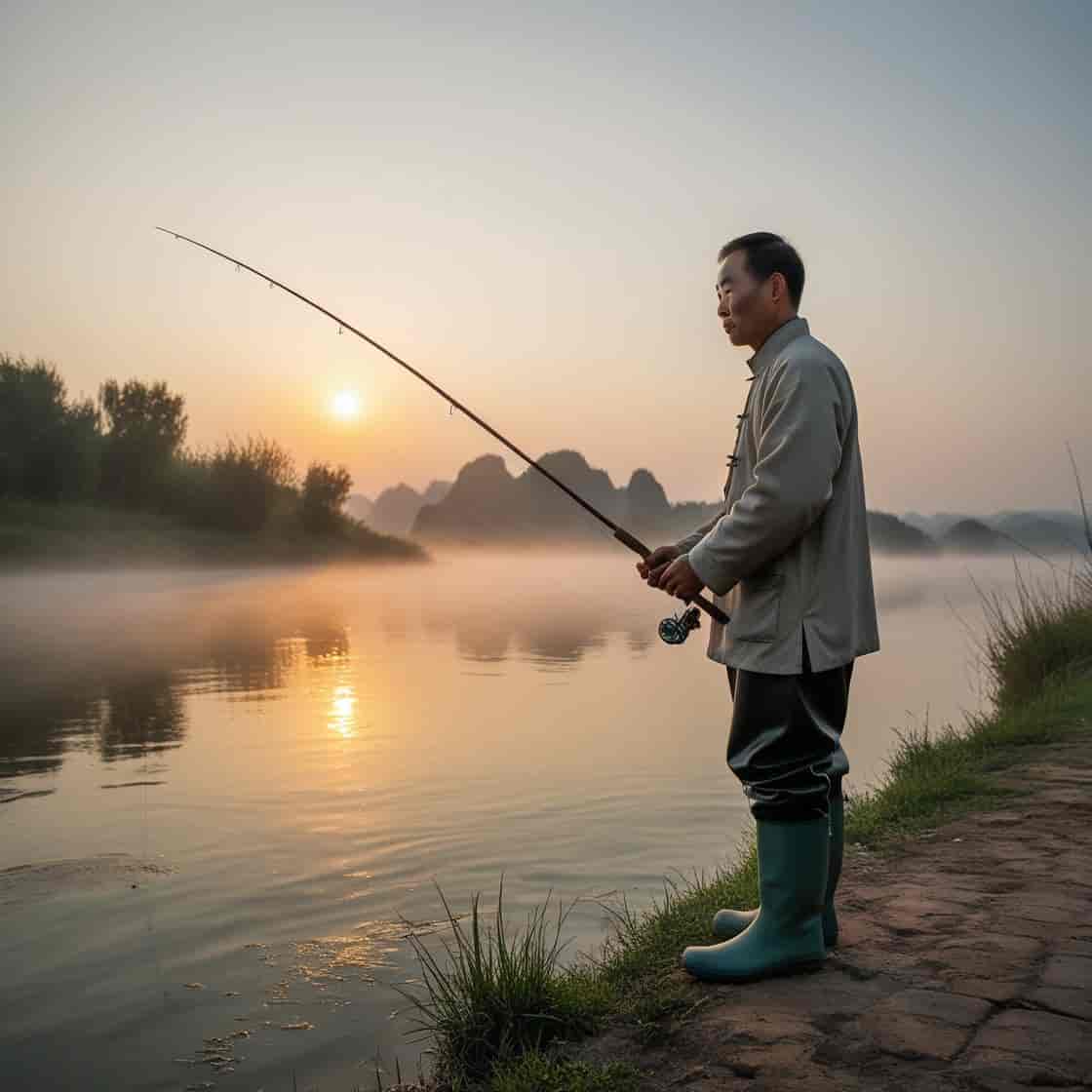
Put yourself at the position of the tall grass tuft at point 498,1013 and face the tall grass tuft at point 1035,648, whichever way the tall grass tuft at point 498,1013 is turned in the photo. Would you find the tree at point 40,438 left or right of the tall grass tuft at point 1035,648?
left

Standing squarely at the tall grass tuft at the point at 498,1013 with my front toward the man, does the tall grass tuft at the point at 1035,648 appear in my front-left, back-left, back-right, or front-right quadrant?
front-left

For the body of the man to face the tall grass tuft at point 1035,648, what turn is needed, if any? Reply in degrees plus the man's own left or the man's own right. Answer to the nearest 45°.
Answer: approximately 90° to the man's own right

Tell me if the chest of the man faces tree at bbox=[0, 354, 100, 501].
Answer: no

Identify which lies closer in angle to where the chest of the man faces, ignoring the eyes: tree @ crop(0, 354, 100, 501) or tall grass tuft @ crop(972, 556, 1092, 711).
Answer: the tree

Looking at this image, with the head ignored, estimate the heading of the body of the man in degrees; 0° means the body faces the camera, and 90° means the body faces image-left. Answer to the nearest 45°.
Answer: approximately 90°

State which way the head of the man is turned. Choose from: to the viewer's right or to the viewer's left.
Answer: to the viewer's left

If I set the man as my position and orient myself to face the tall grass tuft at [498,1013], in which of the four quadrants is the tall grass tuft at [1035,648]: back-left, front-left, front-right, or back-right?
back-right
